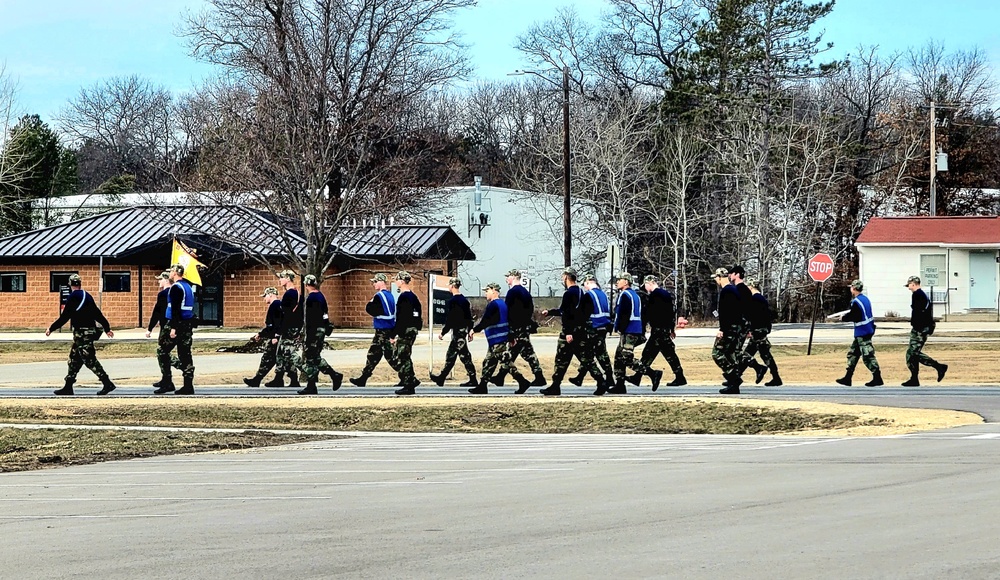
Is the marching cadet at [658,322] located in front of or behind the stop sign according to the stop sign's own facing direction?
in front

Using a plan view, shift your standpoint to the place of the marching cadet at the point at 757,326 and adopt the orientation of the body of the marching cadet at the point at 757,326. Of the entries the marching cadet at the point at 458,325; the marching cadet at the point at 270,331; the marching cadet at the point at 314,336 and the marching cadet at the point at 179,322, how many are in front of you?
4

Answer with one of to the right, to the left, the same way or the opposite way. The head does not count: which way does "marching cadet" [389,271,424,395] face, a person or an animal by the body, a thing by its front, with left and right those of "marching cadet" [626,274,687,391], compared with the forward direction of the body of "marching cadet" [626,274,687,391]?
the same way

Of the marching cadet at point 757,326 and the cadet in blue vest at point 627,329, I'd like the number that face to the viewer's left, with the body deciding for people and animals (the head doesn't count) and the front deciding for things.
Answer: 2

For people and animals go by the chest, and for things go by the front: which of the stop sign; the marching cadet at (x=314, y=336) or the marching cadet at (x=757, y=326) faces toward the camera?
the stop sign

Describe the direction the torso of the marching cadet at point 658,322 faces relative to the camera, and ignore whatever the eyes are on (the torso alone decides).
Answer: to the viewer's left

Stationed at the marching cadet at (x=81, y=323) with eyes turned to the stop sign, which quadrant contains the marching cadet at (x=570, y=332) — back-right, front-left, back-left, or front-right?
front-right

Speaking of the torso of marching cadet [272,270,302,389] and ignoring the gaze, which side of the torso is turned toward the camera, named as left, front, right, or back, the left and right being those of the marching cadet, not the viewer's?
left

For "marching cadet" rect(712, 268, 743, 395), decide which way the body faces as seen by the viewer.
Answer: to the viewer's left

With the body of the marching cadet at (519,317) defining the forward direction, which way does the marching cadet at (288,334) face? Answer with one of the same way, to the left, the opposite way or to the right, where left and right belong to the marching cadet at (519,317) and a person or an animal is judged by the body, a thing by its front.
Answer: the same way

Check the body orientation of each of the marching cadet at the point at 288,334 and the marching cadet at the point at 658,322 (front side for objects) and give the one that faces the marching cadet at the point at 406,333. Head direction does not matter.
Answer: the marching cadet at the point at 658,322

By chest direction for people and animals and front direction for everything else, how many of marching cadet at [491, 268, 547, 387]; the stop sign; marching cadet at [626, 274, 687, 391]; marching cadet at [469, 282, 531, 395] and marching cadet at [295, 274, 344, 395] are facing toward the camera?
1

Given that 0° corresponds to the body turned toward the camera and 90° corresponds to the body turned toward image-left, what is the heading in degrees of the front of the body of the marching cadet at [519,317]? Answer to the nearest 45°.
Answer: approximately 90°

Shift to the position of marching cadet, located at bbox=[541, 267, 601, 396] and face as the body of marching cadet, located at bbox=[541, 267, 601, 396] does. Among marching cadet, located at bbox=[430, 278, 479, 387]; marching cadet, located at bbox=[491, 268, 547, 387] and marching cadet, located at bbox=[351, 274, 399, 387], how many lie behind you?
0
